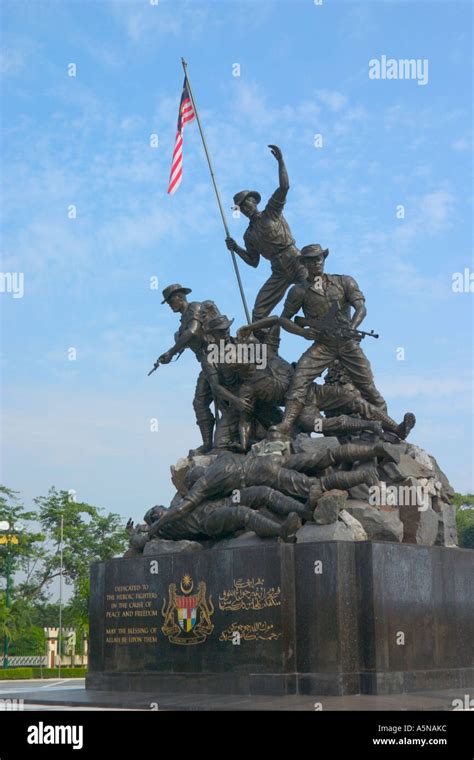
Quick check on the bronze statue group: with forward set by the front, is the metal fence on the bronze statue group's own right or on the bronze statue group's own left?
on the bronze statue group's own right

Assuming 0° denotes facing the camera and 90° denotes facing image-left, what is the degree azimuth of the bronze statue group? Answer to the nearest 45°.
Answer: approximately 45°
